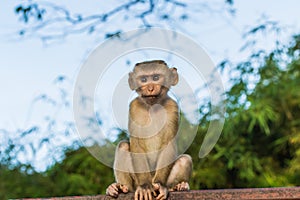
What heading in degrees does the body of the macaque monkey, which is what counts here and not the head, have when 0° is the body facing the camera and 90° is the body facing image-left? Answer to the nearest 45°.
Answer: approximately 0°
